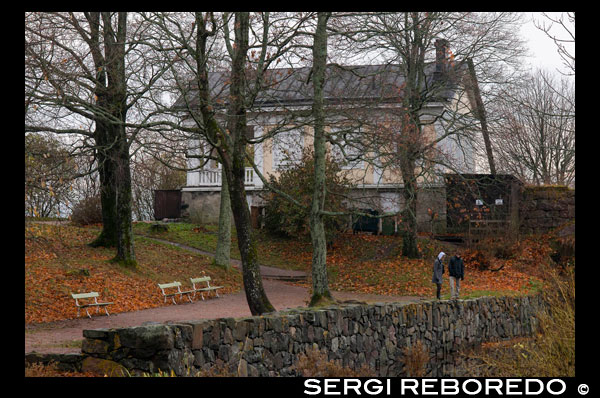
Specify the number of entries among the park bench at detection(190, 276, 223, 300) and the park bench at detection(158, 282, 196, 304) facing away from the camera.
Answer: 0

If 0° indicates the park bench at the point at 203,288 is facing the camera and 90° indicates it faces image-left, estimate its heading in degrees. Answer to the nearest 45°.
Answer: approximately 315°

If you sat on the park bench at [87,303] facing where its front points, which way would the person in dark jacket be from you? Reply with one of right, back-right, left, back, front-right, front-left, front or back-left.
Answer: front-left

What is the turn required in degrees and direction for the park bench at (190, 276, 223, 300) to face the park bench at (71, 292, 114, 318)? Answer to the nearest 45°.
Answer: approximately 90° to its right

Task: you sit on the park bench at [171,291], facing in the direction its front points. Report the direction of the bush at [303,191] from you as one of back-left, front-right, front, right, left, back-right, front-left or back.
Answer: left

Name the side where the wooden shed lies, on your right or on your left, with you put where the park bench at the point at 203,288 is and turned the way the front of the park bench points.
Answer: on your left

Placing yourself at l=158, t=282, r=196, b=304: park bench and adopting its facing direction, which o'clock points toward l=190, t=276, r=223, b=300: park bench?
l=190, t=276, r=223, b=300: park bench is roughly at 9 o'clock from l=158, t=282, r=196, b=304: park bench.

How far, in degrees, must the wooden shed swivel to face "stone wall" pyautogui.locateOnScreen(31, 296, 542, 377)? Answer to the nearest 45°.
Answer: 0° — it already faces it

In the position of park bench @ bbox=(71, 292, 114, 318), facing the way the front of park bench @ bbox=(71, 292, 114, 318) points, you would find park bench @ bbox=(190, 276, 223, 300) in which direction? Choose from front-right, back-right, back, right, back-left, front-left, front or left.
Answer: left

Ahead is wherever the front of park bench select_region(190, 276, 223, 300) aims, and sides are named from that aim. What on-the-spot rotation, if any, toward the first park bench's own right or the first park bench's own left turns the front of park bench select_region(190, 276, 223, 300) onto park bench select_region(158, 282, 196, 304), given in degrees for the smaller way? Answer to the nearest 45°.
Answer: approximately 90° to the first park bench's own right

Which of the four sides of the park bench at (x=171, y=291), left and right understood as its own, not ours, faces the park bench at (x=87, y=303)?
right

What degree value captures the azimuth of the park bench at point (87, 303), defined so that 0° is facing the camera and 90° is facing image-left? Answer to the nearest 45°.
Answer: approximately 315°

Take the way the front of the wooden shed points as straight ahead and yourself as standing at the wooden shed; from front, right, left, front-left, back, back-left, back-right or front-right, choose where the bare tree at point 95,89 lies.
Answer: front-right

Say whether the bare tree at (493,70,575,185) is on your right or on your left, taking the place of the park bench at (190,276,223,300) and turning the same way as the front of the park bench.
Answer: on your left

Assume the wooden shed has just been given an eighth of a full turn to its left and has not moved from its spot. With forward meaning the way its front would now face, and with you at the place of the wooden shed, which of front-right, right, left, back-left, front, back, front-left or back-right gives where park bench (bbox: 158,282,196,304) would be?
right
